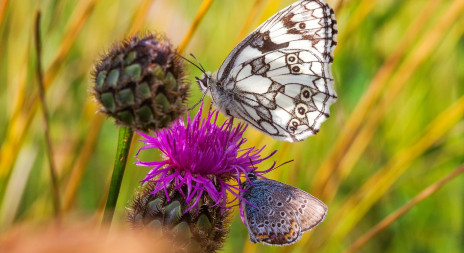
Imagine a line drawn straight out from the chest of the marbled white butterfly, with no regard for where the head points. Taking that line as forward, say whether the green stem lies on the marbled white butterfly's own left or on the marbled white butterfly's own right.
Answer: on the marbled white butterfly's own left

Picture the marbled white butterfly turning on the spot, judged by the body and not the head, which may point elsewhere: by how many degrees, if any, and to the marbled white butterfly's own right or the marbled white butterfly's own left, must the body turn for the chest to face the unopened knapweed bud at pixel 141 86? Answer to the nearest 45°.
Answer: approximately 45° to the marbled white butterfly's own left

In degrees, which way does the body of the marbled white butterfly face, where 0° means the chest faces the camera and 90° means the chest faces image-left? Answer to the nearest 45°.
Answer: approximately 90°
